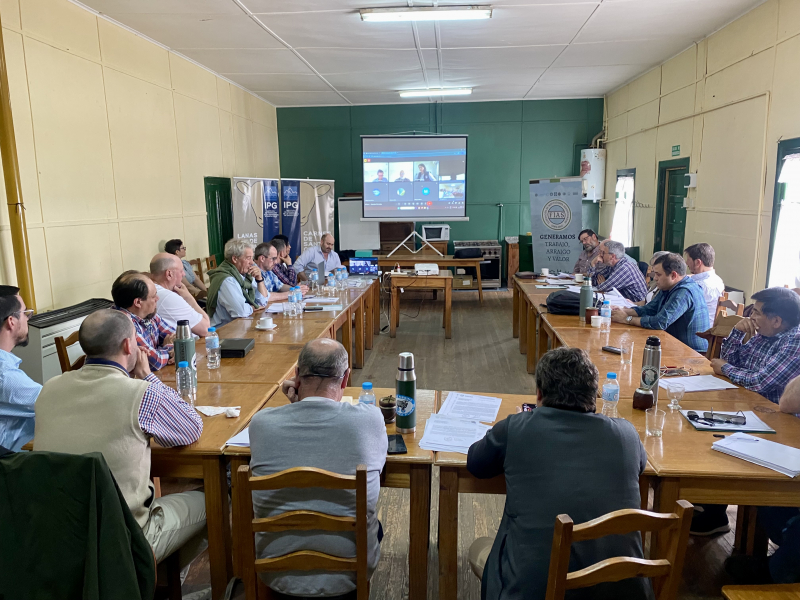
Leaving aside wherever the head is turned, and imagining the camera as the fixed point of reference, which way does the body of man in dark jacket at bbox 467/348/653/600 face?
away from the camera

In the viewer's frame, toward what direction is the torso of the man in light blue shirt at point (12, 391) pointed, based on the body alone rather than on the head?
to the viewer's right

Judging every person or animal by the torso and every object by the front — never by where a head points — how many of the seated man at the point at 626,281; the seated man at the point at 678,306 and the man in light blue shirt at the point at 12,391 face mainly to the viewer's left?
2

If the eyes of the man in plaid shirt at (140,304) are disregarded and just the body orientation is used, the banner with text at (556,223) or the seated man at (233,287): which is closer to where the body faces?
the banner with text

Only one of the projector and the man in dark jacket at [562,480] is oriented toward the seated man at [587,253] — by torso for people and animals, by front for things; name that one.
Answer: the man in dark jacket

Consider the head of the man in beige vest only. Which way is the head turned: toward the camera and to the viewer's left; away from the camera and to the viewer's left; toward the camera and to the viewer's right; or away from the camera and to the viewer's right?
away from the camera and to the viewer's right

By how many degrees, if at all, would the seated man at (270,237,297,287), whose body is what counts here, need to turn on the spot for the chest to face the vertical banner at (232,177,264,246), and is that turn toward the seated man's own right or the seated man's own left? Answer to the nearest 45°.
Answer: approximately 90° to the seated man's own left

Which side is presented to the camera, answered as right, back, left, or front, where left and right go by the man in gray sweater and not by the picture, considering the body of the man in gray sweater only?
back

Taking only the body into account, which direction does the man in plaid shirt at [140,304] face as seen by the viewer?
to the viewer's right

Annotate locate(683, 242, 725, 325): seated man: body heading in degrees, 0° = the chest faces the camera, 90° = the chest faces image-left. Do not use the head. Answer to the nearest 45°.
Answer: approximately 90°

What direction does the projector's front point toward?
away from the camera

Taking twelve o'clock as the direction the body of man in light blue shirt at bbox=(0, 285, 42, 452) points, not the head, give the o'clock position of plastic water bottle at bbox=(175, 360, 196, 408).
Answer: The plastic water bottle is roughly at 12 o'clock from the man in light blue shirt.

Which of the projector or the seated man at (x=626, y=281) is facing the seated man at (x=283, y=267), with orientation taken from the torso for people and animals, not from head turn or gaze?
the seated man at (x=626, y=281)

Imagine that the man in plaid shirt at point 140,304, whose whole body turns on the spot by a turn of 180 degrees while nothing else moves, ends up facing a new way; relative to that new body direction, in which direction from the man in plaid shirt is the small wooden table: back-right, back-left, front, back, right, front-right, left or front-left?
back-right

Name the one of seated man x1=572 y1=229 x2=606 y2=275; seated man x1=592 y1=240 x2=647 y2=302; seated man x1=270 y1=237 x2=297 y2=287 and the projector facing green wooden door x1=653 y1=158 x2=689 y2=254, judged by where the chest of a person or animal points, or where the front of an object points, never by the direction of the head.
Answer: seated man x1=270 y1=237 x2=297 y2=287

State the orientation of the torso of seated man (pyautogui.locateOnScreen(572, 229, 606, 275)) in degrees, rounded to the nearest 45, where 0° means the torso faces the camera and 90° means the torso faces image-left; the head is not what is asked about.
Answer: approximately 45°

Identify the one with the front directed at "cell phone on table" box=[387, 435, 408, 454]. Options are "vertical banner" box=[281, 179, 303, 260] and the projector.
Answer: the vertical banner
